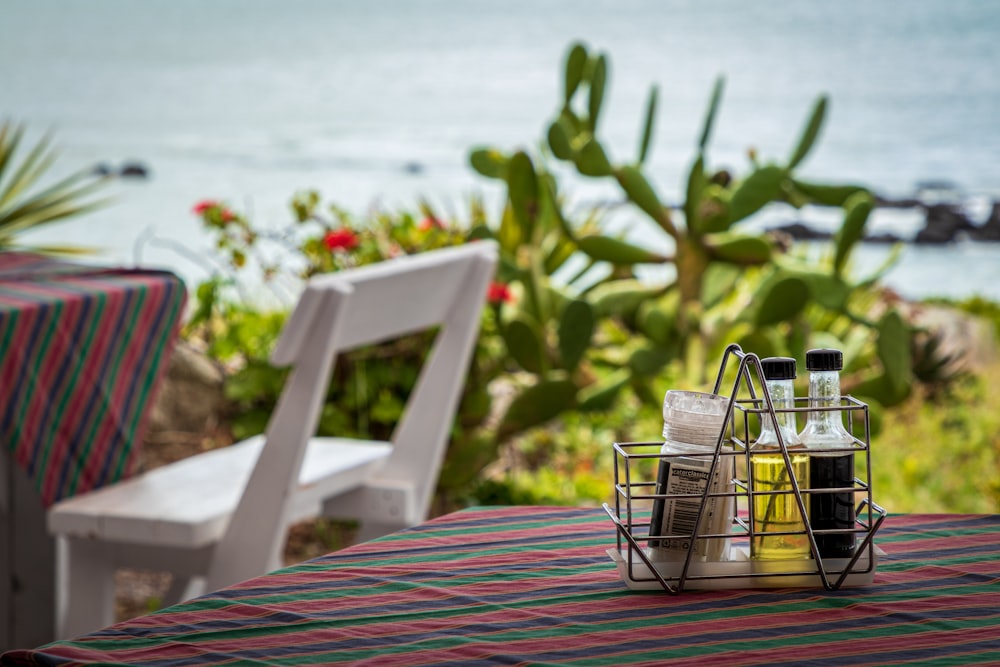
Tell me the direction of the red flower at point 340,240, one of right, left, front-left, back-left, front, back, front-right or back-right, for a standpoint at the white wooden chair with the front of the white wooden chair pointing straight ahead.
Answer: front-right

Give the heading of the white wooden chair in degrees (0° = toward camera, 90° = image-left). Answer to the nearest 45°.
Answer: approximately 135°

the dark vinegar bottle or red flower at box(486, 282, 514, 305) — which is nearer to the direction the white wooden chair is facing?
the red flower

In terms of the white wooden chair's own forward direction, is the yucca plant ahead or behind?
ahead
